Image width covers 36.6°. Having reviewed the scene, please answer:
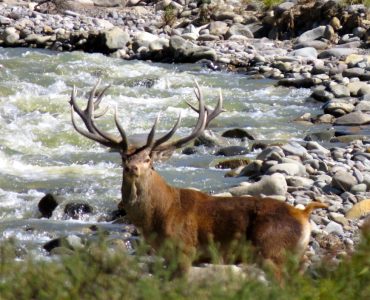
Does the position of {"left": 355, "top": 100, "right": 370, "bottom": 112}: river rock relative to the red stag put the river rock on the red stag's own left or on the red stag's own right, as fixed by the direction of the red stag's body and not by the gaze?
on the red stag's own right

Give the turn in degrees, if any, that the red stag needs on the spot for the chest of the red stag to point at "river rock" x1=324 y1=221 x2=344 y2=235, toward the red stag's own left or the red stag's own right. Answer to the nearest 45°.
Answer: approximately 135° to the red stag's own right

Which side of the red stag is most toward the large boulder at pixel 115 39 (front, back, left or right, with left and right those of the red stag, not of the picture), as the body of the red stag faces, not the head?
right

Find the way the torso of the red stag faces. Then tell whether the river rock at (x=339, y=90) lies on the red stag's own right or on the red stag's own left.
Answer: on the red stag's own right

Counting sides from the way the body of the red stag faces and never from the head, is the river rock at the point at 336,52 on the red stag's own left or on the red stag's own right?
on the red stag's own right

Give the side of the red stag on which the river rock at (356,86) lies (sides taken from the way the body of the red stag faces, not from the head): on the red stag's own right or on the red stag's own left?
on the red stag's own right

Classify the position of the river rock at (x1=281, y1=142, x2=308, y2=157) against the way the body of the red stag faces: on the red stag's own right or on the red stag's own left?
on the red stag's own right

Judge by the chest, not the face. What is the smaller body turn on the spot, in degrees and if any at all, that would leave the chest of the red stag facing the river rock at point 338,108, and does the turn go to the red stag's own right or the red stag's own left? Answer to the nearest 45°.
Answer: approximately 90° to the red stag's own right

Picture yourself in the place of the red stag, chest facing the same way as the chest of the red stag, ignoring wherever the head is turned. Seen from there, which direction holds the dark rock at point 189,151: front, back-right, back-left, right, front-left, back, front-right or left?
right

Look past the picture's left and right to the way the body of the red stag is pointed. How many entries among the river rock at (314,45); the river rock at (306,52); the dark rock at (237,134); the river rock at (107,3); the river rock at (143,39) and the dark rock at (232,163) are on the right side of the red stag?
6

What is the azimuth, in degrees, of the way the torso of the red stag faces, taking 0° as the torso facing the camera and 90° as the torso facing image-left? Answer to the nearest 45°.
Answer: approximately 90°

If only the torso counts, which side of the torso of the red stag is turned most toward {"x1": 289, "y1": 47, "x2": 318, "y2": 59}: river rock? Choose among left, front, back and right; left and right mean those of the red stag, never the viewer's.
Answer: right
